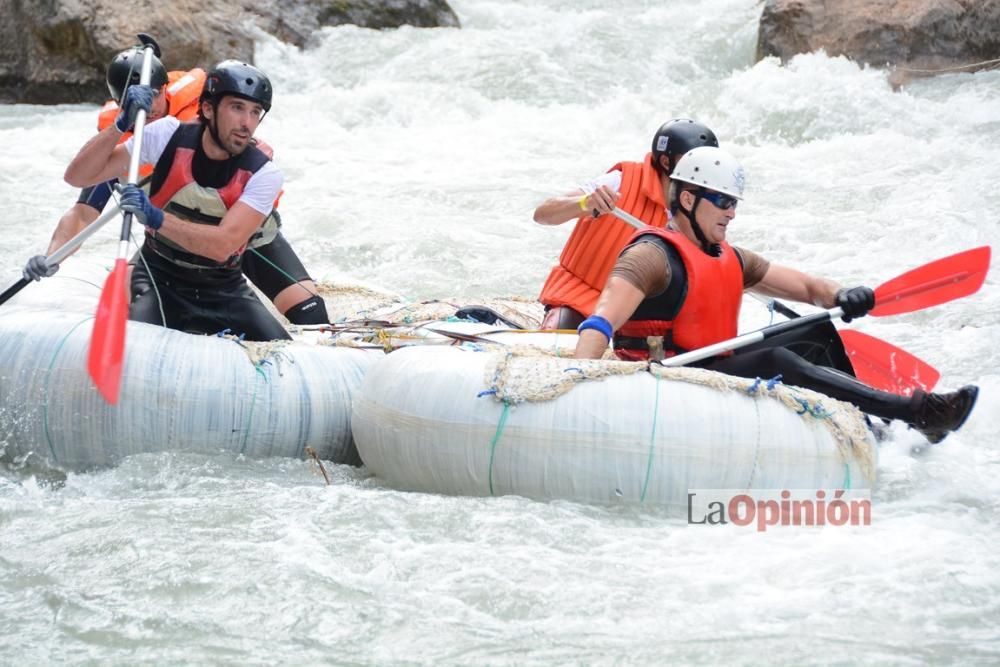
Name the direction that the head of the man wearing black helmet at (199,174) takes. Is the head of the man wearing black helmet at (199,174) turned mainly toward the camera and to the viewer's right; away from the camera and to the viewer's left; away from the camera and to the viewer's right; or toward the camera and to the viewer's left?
toward the camera and to the viewer's right

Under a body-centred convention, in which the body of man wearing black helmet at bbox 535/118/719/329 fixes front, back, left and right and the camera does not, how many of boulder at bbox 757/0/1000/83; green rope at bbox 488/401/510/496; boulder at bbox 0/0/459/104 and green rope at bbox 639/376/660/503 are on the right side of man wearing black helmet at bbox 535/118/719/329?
2

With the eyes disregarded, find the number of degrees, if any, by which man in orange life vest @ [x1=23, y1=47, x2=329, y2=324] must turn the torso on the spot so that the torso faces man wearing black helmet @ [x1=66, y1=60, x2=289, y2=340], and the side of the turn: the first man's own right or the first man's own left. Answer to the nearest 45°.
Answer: approximately 45° to the first man's own left

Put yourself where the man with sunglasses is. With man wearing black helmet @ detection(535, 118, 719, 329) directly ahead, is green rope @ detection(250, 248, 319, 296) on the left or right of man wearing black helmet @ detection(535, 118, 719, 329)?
left

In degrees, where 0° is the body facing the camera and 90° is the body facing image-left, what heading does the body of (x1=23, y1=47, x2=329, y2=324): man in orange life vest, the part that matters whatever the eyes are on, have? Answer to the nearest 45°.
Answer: approximately 45°
